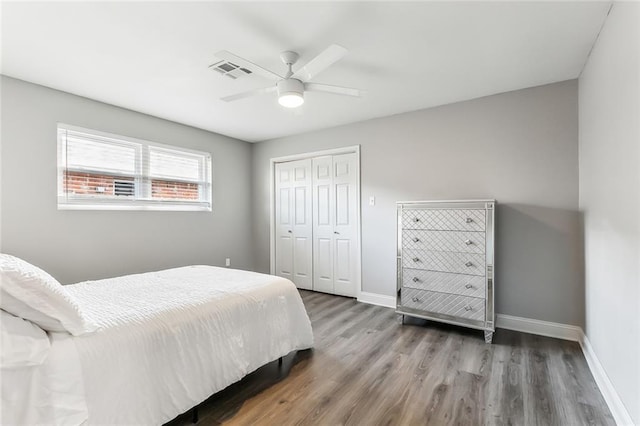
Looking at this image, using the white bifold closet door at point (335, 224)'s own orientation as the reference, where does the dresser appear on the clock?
The dresser is roughly at 9 o'clock from the white bifold closet door.

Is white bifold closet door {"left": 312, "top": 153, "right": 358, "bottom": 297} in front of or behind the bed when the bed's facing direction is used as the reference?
in front

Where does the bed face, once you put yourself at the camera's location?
facing away from the viewer and to the right of the viewer

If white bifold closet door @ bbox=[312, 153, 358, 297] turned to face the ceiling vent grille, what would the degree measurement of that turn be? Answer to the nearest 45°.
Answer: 0° — it already faces it

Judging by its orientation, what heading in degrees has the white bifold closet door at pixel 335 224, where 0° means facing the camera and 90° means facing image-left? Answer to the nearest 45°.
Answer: approximately 45°

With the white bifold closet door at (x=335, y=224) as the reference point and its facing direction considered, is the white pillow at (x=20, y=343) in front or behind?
in front
